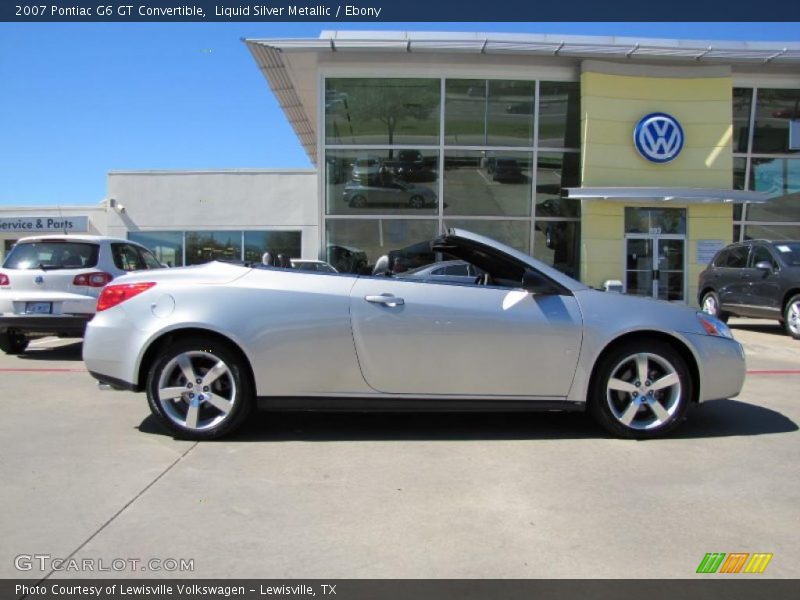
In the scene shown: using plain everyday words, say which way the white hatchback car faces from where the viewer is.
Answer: facing away from the viewer and to the right of the viewer

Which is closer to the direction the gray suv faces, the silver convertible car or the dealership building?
the silver convertible car

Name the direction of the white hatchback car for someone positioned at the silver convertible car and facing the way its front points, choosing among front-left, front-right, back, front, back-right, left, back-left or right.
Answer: back-left

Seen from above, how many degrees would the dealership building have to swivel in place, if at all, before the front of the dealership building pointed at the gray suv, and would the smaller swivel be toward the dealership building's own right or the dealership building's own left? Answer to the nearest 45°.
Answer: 0° — it already faces it

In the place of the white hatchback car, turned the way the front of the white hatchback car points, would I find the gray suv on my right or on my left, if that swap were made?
on my right

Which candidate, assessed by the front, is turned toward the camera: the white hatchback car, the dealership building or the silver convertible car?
the dealership building

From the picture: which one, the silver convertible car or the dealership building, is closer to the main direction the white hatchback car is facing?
the dealership building

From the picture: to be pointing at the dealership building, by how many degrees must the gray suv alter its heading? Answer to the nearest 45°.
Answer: approximately 180°

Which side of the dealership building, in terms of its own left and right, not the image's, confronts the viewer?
front

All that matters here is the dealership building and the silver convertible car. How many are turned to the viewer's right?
1

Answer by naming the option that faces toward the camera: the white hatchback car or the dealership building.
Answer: the dealership building

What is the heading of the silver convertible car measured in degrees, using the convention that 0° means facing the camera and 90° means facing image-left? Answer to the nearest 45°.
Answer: approximately 270°

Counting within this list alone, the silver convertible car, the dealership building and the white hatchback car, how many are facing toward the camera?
1

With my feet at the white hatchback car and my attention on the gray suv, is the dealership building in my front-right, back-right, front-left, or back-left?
front-left
